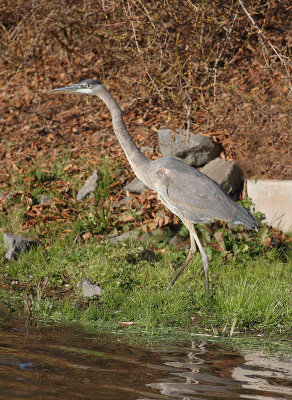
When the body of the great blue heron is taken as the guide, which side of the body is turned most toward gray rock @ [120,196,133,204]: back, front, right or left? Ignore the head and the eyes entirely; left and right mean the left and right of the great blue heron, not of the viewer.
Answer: right

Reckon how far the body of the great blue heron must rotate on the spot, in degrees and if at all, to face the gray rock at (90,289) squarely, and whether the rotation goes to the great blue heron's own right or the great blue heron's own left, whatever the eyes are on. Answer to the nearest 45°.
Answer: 0° — it already faces it

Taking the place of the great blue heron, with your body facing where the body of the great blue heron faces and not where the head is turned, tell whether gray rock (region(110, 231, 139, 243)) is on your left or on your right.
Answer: on your right

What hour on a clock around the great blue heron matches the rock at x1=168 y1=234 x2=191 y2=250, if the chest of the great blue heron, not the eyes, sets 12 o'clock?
The rock is roughly at 3 o'clock from the great blue heron.

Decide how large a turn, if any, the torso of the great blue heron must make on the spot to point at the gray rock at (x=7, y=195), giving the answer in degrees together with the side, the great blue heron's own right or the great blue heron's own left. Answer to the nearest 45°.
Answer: approximately 45° to the great blue heron's own right

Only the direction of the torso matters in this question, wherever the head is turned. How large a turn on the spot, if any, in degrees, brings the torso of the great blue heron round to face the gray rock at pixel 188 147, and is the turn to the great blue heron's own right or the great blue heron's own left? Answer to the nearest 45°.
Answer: approximately 90° to the great blue heron's own right

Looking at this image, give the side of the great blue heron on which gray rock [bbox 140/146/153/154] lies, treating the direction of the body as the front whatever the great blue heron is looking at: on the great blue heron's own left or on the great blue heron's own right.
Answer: on the great blue heron's own right

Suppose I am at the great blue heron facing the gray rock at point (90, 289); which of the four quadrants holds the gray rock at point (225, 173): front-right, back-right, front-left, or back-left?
back-right

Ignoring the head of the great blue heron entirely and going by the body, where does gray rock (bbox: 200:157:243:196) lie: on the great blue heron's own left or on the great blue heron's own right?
on the great blue heron's own right

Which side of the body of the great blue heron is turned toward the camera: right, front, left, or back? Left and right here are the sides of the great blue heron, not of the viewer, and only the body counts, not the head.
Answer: left

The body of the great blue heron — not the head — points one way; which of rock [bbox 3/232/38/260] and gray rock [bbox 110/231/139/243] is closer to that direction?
the rock
